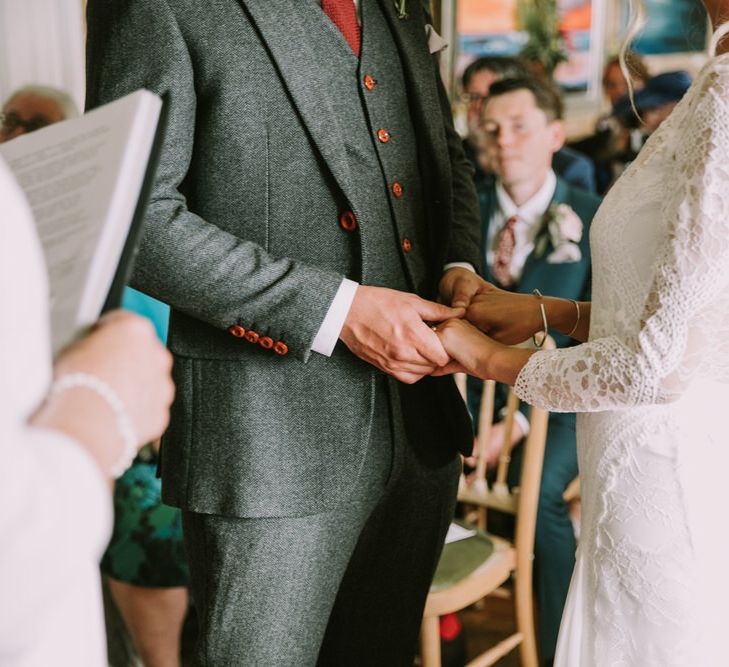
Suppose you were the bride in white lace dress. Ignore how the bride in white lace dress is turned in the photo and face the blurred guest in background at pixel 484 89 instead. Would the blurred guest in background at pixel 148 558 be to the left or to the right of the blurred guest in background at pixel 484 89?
left

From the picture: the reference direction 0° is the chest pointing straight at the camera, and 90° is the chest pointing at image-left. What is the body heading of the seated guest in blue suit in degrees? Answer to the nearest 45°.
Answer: approximately 45°

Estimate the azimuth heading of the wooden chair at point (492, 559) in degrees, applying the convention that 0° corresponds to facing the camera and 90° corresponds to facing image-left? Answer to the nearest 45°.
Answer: approximately 45°

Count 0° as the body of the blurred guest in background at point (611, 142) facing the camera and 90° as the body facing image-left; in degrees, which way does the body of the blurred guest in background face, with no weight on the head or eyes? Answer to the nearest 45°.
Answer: approximately 45°

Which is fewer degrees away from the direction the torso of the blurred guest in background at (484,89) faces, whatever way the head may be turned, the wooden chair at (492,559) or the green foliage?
the wooden chair

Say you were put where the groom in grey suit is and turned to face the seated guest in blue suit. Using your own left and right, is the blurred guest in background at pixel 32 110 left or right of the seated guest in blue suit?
left

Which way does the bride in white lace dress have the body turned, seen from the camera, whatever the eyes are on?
to the viewer's left

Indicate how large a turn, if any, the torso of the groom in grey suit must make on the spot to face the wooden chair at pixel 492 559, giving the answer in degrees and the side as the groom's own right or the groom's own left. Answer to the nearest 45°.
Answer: approximately 90° to the groom's own left

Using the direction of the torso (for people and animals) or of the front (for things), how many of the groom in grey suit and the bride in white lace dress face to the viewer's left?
1
